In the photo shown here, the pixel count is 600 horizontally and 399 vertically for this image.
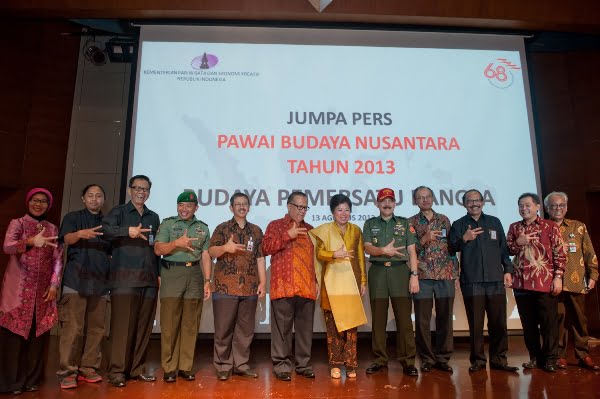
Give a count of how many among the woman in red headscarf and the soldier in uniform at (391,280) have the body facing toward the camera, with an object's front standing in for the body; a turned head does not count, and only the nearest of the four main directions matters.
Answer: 2

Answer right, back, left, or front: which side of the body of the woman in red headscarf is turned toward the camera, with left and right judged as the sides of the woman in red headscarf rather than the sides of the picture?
front

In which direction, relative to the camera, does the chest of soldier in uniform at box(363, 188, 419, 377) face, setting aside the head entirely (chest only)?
toward the camera

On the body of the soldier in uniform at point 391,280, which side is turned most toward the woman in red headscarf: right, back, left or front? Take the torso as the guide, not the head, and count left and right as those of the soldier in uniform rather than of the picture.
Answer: right
